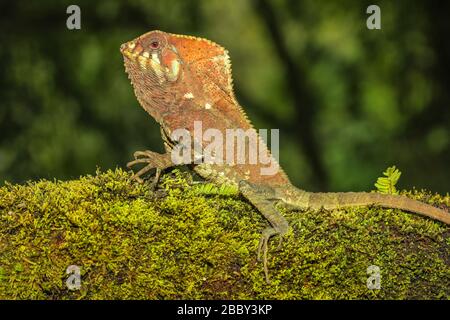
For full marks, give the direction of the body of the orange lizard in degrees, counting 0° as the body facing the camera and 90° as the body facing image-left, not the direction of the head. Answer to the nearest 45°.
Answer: approximately 90°

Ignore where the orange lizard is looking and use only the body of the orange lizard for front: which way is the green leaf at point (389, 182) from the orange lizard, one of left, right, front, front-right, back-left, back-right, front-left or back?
back
